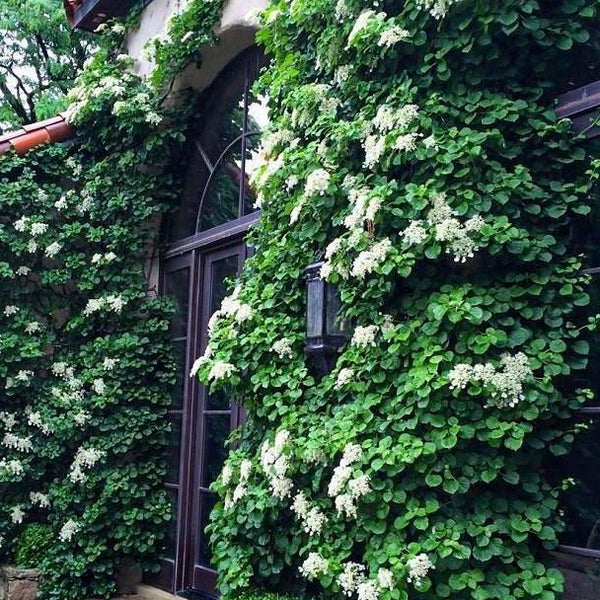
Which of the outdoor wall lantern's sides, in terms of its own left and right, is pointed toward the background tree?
right

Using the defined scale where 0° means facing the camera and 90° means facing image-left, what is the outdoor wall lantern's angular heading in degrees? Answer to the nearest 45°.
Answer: approximately 45°

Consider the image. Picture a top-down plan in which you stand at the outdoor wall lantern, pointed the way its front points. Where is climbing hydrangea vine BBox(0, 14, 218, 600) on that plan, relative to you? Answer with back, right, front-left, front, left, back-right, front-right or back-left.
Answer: right

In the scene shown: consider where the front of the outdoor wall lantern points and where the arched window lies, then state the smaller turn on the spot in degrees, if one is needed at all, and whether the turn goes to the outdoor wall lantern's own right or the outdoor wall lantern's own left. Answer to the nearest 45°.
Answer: approximately 90° to the outdoor wall lantern's own right
